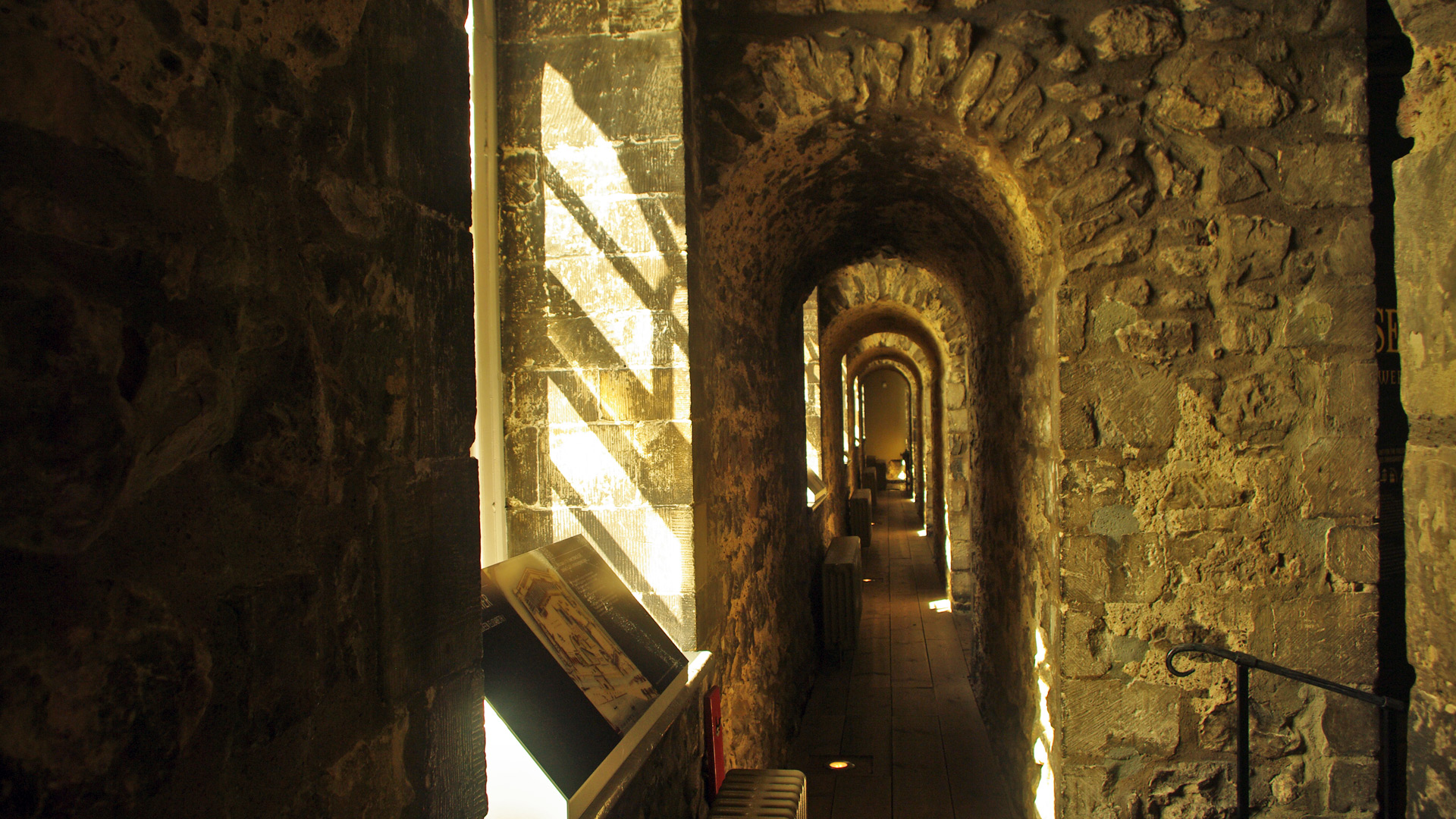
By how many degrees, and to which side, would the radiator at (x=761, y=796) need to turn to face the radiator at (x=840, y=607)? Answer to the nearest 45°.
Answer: approximately 90° to its left

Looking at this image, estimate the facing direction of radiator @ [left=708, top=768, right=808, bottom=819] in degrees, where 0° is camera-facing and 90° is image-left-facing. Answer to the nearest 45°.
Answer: approximately 270°

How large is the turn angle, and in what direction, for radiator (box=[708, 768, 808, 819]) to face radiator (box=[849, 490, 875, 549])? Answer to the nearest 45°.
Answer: approximately 90° to its left

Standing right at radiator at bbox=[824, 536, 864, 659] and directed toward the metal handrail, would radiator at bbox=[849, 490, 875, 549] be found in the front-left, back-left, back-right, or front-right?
back-left

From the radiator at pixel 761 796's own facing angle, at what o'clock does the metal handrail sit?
The metal handrail is roughly at 12 o'clock from the radiator.
